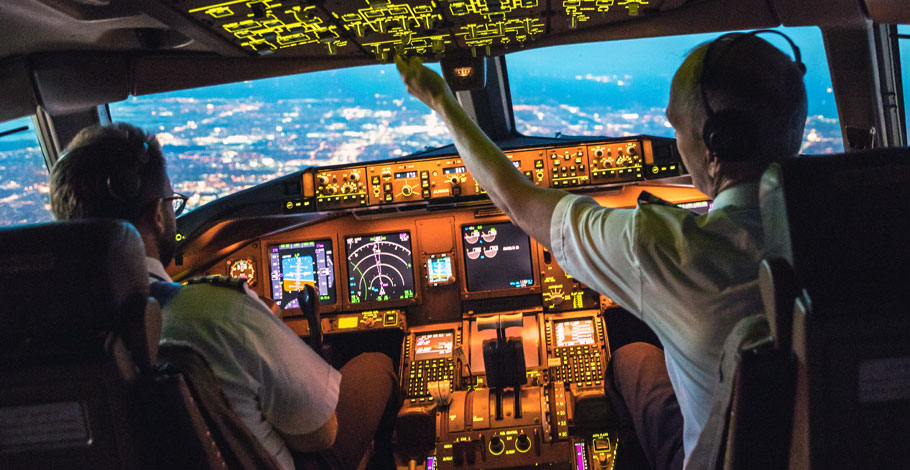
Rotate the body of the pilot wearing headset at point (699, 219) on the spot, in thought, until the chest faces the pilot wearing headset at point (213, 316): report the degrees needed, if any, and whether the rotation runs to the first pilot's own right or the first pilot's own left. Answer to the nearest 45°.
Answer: approximately 45° to the first pilot's own left

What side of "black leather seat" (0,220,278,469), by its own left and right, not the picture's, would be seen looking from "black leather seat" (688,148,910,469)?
right

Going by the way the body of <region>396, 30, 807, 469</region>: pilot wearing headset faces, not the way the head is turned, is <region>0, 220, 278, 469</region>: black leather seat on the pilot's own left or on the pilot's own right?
on the pilot's own left

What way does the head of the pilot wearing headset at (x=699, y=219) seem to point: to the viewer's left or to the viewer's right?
to the viewer's left

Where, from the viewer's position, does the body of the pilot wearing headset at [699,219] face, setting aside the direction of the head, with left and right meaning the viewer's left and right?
facing away from the viewer and to the left of the viewer

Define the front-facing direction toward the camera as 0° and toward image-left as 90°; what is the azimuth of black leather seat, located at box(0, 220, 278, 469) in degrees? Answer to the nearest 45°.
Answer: approximately 225°

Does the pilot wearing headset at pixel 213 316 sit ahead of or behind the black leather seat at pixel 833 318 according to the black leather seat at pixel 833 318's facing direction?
ahead

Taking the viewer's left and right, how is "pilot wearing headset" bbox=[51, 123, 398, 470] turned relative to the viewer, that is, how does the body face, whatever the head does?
facing away from the viewer and to the right of the viewer

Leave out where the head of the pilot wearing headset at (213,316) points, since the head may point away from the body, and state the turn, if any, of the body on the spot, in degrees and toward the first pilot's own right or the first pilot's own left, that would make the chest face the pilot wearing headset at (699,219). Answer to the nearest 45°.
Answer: approximately 90° to the first pilot's own right

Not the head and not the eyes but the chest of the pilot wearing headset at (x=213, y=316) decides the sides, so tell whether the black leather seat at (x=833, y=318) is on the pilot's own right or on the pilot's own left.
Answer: on the pilot's own right

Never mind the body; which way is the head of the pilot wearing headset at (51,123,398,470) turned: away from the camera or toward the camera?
away from the camera

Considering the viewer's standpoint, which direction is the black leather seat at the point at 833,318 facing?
facing away from the viewer and to the left of the viewer
